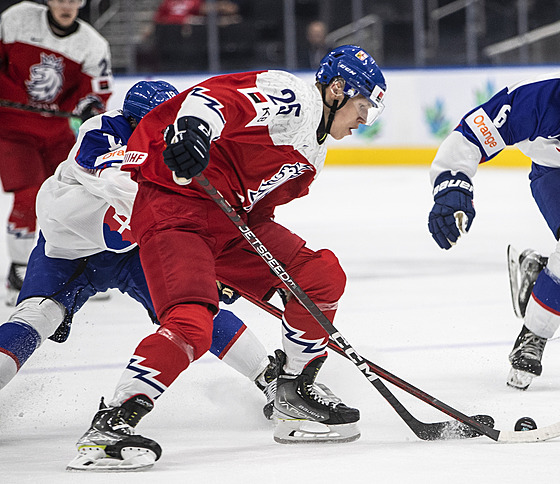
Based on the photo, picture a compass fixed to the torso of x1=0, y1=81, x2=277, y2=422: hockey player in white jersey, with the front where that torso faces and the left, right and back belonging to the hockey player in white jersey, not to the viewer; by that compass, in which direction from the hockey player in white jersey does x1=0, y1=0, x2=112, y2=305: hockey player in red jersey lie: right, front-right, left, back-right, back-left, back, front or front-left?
back-left

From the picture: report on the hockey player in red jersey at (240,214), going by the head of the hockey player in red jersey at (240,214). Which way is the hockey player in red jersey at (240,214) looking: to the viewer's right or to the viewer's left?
to the viewer's right

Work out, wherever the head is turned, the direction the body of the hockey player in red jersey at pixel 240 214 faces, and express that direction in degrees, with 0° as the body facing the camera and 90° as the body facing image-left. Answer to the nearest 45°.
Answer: approximately 315°

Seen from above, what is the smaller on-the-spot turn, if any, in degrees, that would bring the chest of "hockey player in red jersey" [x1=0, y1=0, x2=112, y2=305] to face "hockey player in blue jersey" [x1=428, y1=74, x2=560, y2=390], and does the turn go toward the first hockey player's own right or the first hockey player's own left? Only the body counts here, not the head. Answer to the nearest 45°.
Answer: approximately 45° to the first hockey player's own left

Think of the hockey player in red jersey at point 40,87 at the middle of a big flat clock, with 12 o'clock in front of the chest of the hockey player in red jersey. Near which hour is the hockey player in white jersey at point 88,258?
The hockey player in white jersey is roughly at 12 o'clock from the hockey player in red jersey.

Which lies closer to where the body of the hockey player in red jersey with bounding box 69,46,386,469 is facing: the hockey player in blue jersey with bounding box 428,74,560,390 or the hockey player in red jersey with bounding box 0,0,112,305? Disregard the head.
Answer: the hockey player in blue jersey
